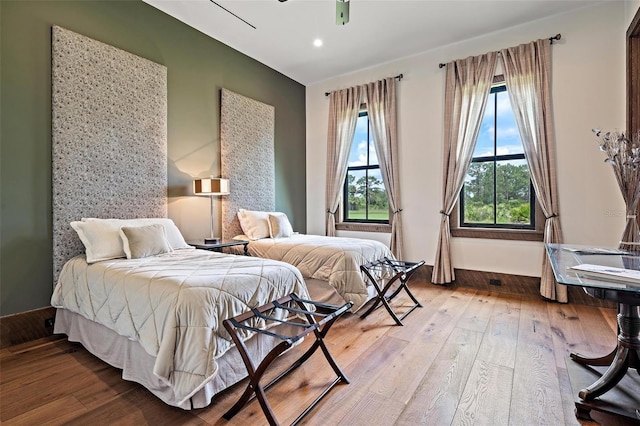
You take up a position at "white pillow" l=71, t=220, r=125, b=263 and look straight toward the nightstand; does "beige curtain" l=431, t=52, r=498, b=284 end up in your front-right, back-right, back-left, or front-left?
front-right

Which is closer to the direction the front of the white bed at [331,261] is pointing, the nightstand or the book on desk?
the book on desk

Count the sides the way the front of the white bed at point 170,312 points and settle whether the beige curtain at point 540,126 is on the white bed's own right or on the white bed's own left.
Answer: on the white bed's own left

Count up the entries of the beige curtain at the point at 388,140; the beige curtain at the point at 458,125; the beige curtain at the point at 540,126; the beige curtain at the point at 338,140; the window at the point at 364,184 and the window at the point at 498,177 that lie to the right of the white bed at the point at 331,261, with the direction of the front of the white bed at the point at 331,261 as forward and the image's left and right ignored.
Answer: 0

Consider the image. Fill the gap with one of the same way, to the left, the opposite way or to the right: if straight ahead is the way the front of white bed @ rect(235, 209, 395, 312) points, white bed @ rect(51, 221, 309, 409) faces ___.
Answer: the same way

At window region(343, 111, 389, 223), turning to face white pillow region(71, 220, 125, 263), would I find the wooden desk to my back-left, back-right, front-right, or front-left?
front-left

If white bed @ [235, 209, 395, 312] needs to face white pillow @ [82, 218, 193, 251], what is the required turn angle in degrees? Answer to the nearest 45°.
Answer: approximately 135° to its right

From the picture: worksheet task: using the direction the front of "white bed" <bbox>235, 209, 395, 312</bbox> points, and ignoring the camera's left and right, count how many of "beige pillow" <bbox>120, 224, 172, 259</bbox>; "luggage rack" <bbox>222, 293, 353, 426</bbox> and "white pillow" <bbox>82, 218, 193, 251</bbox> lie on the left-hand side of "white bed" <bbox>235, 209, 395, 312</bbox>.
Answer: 0

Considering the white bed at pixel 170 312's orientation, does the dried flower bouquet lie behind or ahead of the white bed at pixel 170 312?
ahead

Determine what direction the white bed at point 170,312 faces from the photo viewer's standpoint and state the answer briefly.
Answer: facing the viewer and to the right of the viewer

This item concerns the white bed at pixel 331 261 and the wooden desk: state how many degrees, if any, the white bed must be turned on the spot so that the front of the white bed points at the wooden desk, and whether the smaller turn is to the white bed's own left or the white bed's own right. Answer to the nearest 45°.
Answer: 0° — it already faces it

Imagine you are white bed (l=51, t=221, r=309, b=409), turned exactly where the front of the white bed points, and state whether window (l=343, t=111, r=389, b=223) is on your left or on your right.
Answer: on your left

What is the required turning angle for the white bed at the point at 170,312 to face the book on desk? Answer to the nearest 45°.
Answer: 0° — it already faces it

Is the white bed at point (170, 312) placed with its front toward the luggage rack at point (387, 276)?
no

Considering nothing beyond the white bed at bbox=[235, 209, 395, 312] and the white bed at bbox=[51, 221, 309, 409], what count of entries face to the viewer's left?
0

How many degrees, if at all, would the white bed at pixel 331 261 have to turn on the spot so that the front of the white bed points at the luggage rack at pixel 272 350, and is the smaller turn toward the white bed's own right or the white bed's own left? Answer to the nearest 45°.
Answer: approximately 45° to the white bed's own right

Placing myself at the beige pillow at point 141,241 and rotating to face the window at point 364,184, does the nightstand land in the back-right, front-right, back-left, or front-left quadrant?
front-left

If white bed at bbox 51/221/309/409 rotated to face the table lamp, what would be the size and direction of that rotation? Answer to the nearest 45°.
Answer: approximately 135° to its left

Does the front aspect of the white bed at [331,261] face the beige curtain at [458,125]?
no

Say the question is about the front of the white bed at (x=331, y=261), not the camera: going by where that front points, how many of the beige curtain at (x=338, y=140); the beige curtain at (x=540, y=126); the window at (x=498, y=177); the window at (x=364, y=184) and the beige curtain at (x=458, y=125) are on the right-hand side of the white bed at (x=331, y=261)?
0

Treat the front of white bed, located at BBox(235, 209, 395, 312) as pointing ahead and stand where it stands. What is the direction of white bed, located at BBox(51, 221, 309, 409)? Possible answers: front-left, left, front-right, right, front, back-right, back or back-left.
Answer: right
